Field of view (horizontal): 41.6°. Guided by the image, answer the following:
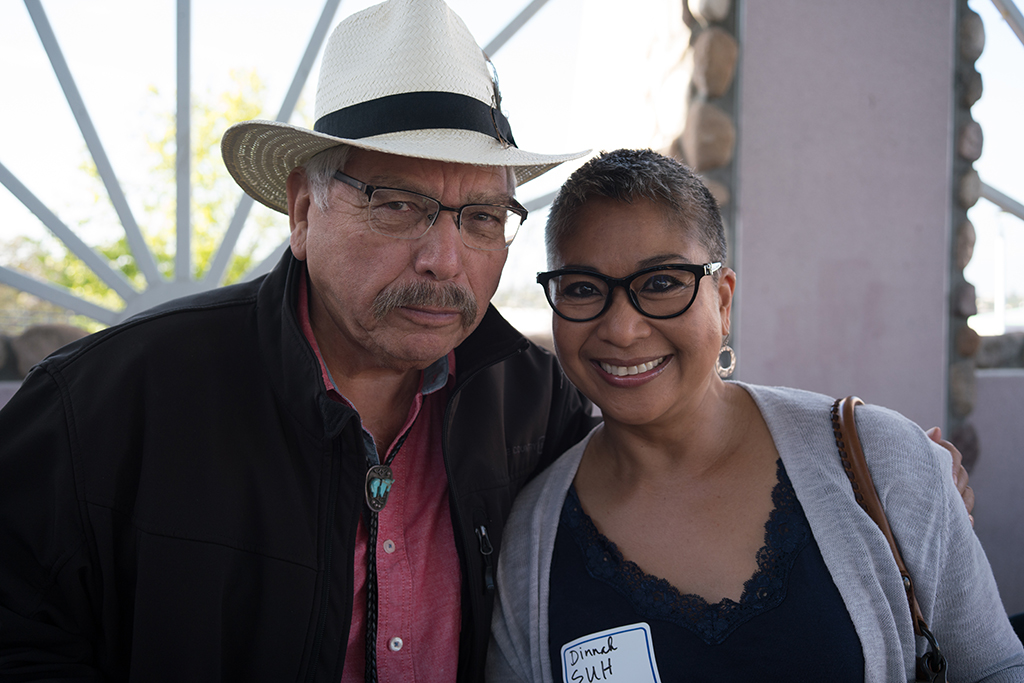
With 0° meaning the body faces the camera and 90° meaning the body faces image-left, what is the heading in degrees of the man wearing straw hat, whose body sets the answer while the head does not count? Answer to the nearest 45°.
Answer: approximately 315°
